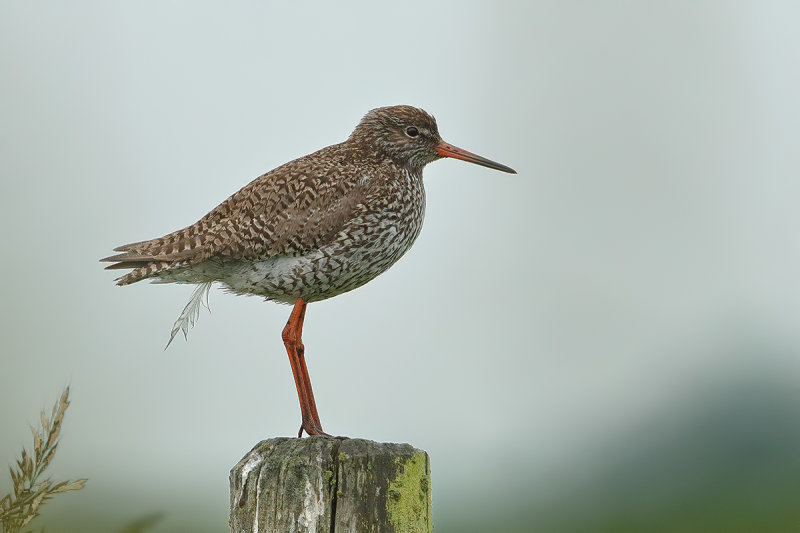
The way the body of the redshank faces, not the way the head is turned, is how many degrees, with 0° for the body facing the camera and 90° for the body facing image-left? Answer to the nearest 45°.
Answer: approximately 270°

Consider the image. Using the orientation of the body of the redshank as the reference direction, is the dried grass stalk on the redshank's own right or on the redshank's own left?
on the redshank's own right
